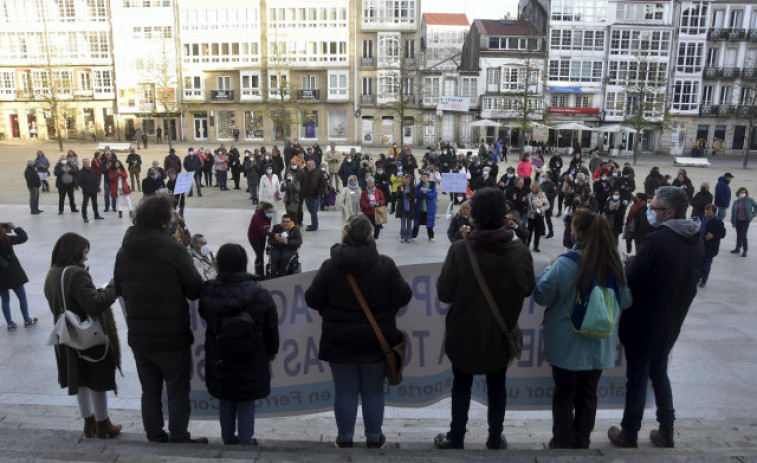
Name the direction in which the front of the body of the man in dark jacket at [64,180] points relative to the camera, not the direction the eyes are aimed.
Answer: toward the camera

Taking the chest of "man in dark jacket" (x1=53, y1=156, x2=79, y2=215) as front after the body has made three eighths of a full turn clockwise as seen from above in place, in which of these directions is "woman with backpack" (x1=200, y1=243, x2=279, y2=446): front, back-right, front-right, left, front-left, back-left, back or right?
back-left

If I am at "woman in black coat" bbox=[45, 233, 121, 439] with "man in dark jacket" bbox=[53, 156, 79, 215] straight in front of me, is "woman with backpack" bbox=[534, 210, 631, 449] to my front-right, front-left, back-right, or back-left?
back-right

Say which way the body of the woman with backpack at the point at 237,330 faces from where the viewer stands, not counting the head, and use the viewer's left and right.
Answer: facing away from the viewer

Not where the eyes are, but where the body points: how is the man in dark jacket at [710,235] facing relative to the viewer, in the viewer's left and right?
facing the viewer and to the left of the viewer

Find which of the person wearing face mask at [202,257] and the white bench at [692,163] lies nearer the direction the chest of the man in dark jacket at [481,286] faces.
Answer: the white bench

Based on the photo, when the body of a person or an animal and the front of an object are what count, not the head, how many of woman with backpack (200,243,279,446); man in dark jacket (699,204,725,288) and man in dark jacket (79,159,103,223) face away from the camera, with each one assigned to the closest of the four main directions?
1

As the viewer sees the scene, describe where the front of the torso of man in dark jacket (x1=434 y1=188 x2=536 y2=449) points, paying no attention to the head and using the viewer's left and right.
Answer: facing away from the viewer

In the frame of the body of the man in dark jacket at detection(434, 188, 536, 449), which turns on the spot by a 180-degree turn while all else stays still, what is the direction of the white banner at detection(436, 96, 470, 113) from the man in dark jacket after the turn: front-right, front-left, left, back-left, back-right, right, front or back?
back

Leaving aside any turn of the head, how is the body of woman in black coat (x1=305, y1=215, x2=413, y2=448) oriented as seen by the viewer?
away from the camera

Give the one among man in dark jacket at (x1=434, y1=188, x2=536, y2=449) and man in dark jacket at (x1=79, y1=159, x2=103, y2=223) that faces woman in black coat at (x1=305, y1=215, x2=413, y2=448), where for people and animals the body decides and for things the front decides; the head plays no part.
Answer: man in dark jacket at (x1=79, y1=159, x2=103, y2=223)

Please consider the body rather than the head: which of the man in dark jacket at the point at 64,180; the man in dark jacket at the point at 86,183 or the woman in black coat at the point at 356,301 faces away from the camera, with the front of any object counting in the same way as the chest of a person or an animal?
the woman in black coat

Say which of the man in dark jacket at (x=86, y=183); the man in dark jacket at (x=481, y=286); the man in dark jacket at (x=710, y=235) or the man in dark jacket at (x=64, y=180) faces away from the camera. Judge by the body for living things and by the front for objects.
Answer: the man in dark jacket at (x=481, y=286)

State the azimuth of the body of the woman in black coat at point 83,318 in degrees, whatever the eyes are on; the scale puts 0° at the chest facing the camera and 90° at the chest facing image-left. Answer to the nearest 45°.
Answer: approximately 225°

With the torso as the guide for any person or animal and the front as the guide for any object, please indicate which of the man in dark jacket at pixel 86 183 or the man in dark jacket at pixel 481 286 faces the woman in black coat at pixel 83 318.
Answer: the man in dark jacket at pixel 86 183

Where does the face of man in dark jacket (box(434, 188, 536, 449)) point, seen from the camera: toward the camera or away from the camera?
away from the camera

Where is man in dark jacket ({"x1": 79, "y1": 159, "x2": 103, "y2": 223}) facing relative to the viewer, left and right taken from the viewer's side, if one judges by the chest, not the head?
facing the viewer

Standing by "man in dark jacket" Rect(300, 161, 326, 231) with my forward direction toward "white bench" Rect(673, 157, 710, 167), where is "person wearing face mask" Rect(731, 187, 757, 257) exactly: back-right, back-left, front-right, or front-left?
front-right

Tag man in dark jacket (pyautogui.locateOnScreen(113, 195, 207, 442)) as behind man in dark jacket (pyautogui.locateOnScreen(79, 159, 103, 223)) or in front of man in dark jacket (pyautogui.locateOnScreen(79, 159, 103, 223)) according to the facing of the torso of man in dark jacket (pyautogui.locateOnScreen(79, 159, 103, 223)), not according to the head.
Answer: in front

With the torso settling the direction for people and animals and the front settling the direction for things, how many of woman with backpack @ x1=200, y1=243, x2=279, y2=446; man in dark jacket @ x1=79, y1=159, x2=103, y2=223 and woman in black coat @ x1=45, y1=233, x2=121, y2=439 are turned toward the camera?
1
